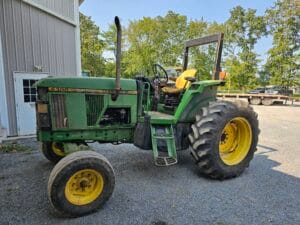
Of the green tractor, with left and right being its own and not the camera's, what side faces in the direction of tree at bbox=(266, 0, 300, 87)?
back

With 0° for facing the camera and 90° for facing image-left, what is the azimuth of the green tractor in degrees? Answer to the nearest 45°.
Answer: approximately 45°

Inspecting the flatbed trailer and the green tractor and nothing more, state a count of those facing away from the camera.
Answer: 0

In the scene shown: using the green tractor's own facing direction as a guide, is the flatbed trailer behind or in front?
behind
